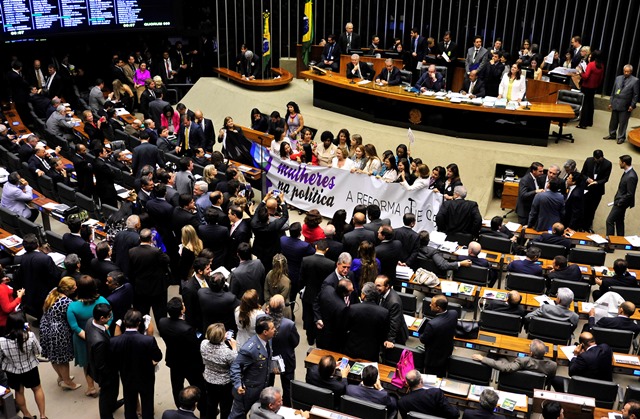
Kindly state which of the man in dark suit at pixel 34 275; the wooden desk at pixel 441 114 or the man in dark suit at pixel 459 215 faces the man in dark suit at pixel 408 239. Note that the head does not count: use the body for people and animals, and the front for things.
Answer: the wooden desk

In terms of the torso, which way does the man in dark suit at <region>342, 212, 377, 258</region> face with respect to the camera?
away from the camera

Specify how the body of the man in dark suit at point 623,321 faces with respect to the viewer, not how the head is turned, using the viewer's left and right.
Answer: facing away from the viewer and to the left of the viewer

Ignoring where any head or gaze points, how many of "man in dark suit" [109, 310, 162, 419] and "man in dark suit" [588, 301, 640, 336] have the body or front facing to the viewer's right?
0

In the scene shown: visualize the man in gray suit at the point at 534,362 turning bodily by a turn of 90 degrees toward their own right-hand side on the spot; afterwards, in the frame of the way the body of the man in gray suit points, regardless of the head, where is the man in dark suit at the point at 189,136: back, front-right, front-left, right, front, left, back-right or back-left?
back-left

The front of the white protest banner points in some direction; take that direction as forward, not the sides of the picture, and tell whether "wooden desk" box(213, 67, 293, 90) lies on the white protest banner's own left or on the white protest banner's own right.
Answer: on the white protest banner's own right

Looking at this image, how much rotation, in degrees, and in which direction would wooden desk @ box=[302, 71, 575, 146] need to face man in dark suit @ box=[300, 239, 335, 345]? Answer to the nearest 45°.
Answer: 0° — it already faces them

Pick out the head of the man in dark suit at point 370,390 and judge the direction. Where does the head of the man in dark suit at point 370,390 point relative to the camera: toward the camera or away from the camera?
away from the camera

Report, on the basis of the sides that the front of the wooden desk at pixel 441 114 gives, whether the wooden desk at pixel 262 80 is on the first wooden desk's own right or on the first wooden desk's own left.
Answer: on the first wooden desk's own right

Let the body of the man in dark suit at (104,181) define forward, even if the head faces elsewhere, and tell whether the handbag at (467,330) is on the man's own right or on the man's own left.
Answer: on the man's own right

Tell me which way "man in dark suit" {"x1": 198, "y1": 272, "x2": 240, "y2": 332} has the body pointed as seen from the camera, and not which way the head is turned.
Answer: away from the camera

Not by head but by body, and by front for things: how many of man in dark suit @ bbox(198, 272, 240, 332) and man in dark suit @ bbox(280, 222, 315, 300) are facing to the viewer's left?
0

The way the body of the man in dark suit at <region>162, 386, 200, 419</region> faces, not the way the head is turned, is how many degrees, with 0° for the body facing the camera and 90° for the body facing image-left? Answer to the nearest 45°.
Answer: approximately 225°

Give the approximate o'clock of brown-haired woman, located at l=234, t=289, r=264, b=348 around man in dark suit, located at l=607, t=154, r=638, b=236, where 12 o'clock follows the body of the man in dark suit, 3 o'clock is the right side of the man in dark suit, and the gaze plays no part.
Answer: The brown-haired woman is roughly at 10 o'clock from the man in dark suit.

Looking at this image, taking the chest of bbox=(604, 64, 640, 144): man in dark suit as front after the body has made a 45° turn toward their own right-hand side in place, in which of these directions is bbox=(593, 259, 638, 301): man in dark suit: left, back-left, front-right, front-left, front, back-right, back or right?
left
